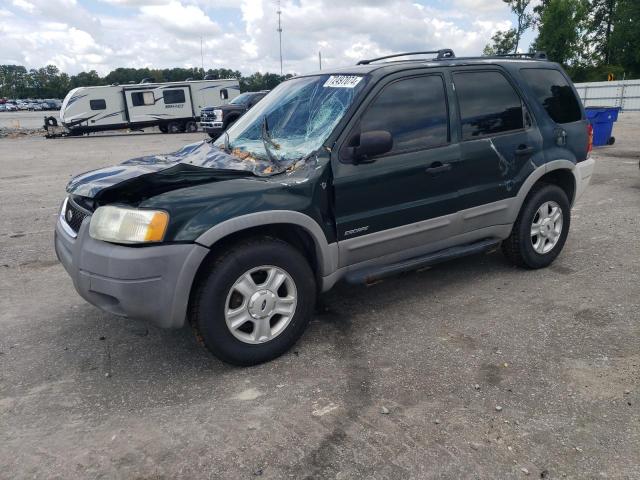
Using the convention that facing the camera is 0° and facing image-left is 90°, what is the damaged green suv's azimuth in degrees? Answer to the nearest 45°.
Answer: approximately 45°

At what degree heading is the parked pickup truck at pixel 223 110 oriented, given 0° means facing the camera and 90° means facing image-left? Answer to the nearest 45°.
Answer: approximately 45°

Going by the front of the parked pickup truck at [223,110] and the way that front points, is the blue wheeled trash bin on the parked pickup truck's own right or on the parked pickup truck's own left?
on the parked pickup truck's own left

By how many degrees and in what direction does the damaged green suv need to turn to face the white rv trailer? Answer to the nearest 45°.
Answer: approximately 135° to its right

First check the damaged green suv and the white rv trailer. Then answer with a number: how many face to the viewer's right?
0

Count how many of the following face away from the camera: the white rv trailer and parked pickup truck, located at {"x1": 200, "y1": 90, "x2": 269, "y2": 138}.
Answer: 0

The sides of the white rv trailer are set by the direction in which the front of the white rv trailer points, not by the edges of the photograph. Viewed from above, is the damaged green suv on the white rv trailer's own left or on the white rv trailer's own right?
on the white rv trailer's own left

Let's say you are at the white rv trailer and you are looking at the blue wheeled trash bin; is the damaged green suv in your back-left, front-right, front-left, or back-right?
front-right

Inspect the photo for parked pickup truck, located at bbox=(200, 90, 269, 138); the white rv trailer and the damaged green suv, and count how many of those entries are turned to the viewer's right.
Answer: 0

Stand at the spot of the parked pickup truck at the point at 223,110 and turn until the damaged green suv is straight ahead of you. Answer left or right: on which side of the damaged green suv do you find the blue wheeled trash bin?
left

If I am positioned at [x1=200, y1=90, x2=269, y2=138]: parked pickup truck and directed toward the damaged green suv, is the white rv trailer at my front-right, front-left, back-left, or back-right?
back-right

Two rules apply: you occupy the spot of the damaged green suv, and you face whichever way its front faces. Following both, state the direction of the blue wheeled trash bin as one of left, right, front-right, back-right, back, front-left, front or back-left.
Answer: back

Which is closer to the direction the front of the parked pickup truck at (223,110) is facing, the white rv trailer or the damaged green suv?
the damaged green suv

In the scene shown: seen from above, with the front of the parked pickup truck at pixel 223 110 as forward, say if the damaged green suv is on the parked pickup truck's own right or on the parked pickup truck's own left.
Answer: on the parked pickup truck's own left

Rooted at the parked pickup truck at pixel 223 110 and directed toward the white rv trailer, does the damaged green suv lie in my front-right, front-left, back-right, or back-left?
back-left

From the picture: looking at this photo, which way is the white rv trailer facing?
to the viewer's left
